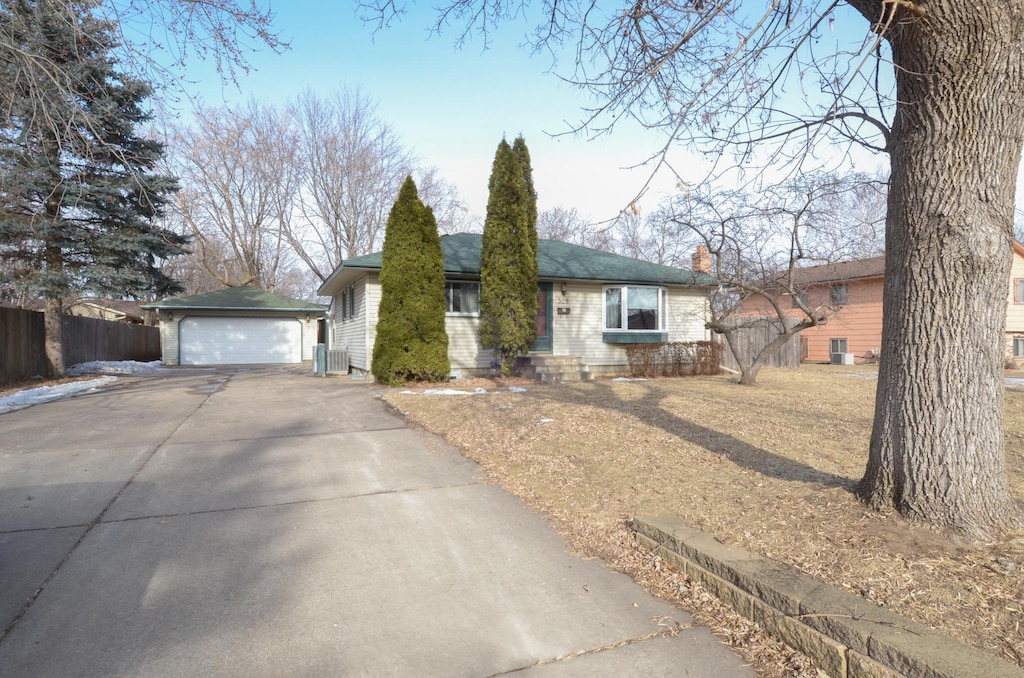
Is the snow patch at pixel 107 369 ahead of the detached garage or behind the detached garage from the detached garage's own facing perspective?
ahead

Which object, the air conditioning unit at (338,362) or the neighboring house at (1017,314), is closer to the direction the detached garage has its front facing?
the air conditioning unit

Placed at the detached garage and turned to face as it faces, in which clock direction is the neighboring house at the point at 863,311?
The neighboring house is roughly at 10 o'clock from the detached garage.

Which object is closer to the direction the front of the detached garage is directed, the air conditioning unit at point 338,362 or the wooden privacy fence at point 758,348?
the air conditioning unit

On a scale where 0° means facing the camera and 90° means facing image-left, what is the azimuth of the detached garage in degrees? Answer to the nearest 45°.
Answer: approximately 0°

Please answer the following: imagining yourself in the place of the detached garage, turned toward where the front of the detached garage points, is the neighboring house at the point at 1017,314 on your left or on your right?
on your left

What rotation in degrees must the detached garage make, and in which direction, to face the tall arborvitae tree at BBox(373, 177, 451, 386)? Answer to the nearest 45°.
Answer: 0° — it already faces it

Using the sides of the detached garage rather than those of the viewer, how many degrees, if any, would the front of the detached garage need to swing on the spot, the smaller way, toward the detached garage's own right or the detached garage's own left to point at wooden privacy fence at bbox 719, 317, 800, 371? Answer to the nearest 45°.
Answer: approximately 45° to the detached garage's own left

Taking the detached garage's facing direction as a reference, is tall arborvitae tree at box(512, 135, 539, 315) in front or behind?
in front
